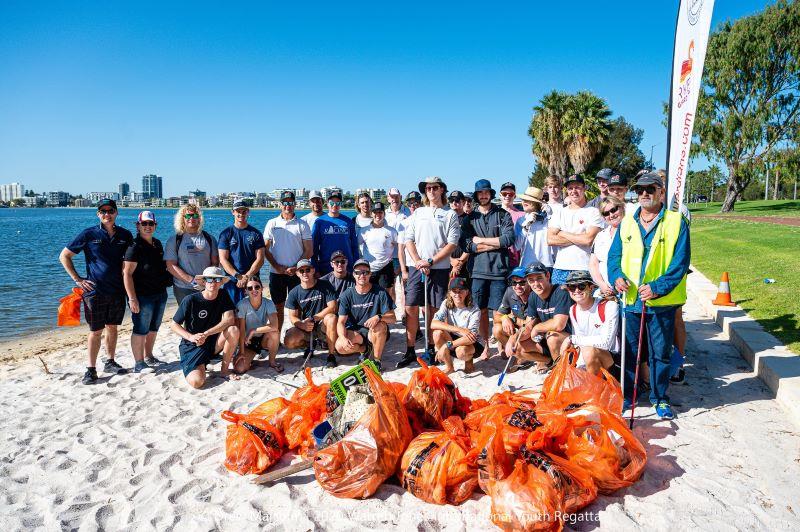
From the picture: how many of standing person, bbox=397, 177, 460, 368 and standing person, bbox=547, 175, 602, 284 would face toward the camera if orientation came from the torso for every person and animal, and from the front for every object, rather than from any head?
2

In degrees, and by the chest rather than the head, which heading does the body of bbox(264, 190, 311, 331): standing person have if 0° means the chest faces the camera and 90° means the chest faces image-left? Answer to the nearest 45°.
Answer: approximately 0°

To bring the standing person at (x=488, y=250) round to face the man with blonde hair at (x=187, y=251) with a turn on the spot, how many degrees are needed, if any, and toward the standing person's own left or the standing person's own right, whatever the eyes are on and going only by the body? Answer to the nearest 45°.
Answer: approximately 90° to the standing person's own right

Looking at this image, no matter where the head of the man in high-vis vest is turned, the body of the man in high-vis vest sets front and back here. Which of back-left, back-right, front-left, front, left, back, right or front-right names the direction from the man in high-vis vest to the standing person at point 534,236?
right

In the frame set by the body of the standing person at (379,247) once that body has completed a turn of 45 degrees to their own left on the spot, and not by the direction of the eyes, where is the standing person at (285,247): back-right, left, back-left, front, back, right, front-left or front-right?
back-right

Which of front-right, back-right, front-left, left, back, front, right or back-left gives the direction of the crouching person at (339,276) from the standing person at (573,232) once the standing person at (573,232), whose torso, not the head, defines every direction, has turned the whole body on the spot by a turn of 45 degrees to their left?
back-right

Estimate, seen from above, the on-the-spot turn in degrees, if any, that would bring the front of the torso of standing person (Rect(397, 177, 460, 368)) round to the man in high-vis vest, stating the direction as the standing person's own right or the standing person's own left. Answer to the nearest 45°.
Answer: approximately 45° to the standing person's own left

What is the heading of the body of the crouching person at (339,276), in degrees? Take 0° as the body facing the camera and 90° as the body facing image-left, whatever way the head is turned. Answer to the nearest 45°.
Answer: approximately 0°

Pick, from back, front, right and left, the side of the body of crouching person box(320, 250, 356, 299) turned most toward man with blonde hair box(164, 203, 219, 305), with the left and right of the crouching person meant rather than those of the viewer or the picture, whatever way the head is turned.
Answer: right
